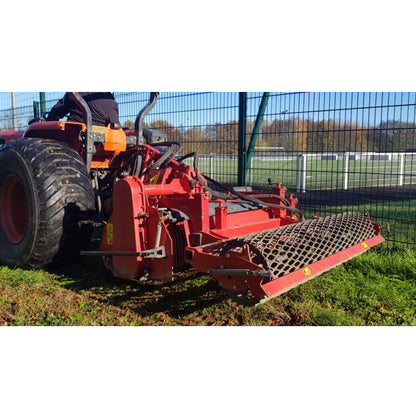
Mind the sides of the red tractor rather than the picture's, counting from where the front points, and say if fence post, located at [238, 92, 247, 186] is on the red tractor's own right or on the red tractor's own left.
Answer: on the red tractor's own right

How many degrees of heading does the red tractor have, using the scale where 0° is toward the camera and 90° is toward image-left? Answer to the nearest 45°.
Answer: approximately 135°
